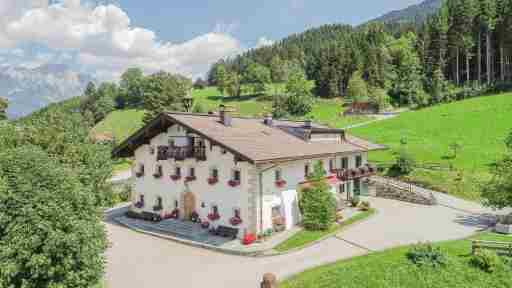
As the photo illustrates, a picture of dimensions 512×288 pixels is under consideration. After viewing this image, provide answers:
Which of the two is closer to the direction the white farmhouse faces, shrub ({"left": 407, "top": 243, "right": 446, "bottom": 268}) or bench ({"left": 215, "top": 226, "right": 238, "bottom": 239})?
the bench

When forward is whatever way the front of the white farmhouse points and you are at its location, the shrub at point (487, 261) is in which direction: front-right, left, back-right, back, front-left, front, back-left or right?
left

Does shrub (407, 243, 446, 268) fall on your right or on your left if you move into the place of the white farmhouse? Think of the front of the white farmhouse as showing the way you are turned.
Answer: on your left

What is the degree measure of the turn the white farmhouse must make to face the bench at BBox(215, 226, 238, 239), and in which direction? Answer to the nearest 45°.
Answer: approximately 45° to its left

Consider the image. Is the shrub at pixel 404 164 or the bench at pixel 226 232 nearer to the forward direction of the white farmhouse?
the bench

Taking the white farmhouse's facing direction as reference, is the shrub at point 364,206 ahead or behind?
behind

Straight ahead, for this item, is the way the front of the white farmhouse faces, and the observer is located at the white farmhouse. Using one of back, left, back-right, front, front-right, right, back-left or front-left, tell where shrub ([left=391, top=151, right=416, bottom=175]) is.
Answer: back

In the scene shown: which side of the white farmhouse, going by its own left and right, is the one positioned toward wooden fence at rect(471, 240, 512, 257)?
left

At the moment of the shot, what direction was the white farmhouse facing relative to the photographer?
facing the viewer and to the left of the viewer
